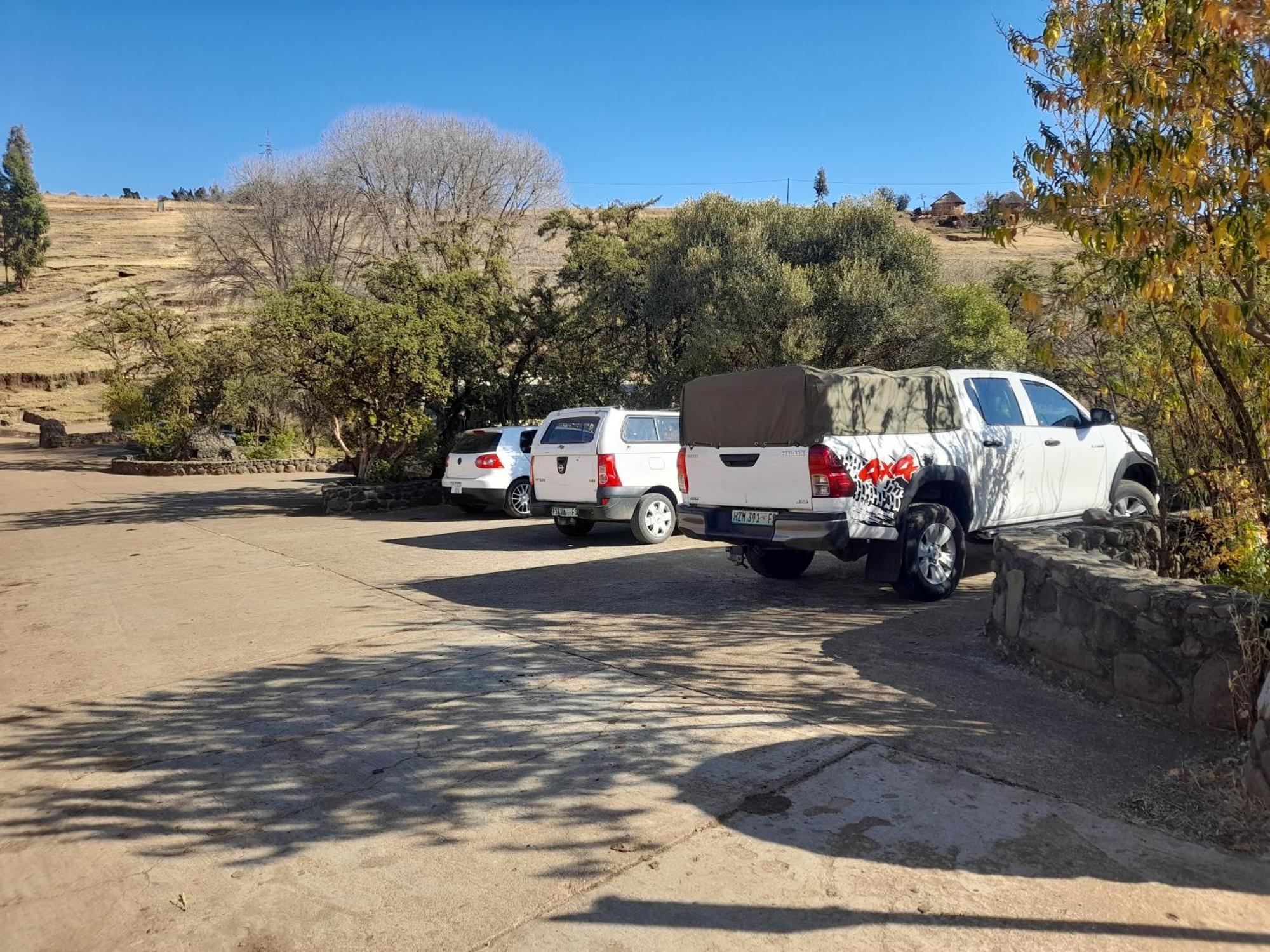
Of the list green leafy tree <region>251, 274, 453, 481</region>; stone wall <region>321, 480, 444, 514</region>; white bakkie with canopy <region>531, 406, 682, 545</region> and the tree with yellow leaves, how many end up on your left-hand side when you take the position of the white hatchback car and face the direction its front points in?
2

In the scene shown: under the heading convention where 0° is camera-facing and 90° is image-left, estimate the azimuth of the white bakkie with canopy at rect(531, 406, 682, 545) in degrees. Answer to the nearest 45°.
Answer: approximately 225°

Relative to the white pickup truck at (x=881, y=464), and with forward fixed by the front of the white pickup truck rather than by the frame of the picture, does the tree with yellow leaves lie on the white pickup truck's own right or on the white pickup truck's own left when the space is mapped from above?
on the white pickup truck's own right

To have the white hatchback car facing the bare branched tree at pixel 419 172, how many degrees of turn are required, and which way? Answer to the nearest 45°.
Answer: approximately 45° to its left

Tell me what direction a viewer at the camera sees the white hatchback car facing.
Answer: facing away from the viewer and to the right of the viewer

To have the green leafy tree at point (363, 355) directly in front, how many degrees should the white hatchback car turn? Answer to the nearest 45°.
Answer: approximately 90° to its left

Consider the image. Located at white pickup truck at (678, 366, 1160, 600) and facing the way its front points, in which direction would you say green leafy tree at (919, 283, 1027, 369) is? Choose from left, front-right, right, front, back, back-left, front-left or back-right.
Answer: front-left

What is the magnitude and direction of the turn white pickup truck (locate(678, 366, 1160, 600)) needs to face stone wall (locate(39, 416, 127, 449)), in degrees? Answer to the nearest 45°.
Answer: approximately 90° to its left

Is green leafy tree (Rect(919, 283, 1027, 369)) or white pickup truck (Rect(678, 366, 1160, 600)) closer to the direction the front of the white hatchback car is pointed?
the green leafy tree

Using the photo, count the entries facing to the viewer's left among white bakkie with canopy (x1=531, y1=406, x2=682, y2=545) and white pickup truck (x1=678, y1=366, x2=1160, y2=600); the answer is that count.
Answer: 0

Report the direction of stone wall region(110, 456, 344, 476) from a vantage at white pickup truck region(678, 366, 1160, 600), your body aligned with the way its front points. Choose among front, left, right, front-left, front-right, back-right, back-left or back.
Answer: left

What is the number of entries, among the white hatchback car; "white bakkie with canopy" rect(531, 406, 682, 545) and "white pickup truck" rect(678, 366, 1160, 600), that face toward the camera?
0

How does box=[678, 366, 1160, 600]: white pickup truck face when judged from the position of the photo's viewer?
facing away from the viewer and to the right of the viewer

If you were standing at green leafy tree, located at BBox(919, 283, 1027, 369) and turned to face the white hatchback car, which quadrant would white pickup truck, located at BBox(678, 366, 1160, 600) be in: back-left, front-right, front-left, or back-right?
front-left
